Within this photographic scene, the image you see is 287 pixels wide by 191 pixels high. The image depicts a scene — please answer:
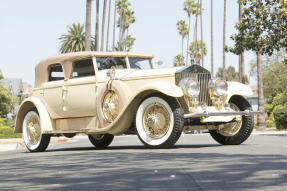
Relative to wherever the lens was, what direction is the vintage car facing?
facing the viewer and to the right of the viewer

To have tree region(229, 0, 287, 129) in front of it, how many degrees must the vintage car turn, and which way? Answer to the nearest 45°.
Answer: approximately 90° to its left

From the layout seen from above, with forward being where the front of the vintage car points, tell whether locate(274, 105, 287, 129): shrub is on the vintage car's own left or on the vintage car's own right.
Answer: on the vintage car's own left
